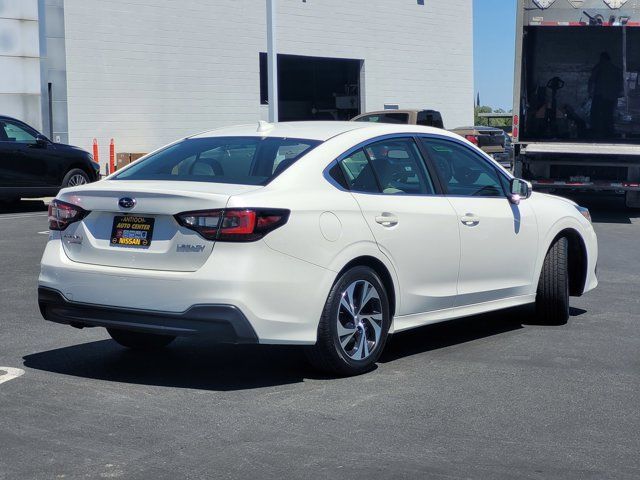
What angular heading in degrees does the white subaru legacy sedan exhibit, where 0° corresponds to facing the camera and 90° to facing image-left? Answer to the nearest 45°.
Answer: approximately 225°

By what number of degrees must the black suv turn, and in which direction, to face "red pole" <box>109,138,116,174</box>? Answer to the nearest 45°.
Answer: approximately 90° to its left

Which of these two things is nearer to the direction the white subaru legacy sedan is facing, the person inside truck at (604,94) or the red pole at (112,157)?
the person inside truck

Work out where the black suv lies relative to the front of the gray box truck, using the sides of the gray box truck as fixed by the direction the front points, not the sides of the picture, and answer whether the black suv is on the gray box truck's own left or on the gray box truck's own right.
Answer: on the gray box truck's own left

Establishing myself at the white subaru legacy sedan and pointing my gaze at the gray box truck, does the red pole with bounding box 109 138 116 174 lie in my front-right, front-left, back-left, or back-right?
front-left

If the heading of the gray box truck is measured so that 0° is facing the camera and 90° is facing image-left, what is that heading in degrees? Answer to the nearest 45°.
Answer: approximately 180°

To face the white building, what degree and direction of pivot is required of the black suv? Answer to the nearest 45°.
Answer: approximately 90° to its left

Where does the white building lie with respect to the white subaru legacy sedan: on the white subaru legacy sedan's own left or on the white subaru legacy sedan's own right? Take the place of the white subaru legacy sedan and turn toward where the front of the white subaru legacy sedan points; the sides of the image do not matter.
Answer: on the white subaru legacy sedan's own left

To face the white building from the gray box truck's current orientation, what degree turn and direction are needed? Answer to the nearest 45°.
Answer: approximately 45° to its left

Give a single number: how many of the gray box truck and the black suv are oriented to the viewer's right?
1

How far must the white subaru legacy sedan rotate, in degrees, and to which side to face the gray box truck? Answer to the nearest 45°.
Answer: approximately 45° to its left

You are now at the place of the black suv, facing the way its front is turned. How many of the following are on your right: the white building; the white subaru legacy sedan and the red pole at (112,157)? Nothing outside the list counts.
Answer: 1

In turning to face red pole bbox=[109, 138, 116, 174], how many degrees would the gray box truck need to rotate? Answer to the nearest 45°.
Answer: approximately 45° to its left
